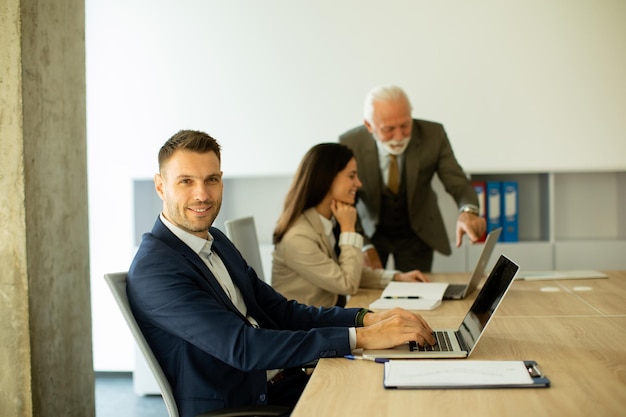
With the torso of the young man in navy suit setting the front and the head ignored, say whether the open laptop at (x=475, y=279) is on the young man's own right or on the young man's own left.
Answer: on the young man's own left

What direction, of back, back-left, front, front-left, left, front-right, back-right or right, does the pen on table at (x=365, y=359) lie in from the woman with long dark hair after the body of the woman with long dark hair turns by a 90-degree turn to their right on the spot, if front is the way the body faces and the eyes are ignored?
front

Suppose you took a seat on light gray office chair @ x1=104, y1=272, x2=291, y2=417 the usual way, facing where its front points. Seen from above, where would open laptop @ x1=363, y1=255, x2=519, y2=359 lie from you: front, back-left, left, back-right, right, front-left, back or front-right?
front

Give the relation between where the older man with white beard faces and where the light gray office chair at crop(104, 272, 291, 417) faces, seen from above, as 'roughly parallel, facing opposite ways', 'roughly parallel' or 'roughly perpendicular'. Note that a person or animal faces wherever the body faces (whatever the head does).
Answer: roughly perpendicular

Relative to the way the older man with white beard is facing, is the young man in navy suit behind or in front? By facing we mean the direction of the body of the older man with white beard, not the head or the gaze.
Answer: in front

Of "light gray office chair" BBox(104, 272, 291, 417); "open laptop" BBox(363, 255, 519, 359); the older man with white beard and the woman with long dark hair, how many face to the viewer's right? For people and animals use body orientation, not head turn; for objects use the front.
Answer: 2

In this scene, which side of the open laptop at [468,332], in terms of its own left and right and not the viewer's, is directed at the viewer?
left

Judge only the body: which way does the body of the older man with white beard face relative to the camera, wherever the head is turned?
toward the camera

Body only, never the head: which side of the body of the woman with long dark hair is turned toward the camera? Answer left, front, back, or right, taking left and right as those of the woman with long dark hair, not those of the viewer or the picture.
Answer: right

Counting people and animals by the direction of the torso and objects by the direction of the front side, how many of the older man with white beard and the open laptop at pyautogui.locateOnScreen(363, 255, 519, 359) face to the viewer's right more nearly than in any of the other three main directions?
0

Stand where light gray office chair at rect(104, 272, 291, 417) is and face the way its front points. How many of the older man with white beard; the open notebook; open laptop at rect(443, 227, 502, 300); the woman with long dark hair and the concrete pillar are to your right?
0

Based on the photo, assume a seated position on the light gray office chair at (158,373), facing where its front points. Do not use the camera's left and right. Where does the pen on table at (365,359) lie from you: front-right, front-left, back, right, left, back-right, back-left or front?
front

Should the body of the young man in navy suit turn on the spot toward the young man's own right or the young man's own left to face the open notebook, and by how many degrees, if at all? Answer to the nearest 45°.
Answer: approximately 90° to the young man's own left

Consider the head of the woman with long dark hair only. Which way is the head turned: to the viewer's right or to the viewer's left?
to the viewer's right

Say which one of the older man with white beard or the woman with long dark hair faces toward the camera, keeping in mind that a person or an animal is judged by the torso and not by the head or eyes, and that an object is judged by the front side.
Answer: the older man with white beard

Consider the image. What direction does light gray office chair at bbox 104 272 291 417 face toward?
to the viewer's right

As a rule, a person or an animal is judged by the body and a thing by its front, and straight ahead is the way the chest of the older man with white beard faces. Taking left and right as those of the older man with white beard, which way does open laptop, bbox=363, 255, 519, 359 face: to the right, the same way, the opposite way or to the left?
to the right

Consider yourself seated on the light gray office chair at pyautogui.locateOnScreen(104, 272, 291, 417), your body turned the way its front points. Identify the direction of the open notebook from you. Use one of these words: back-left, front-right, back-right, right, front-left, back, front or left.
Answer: front-left
